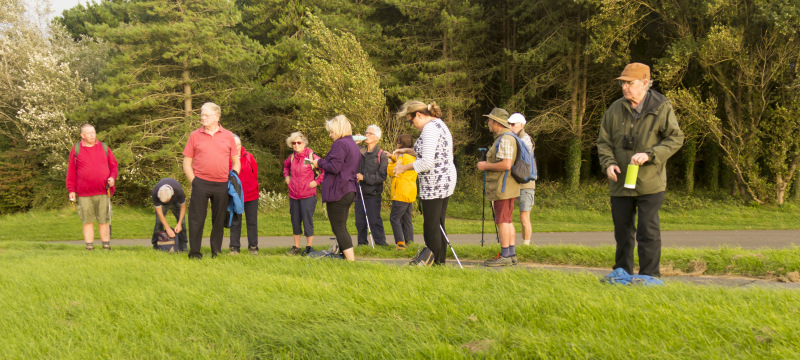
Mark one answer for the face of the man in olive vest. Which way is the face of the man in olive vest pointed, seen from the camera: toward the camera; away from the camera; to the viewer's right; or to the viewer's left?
to the viewer's left

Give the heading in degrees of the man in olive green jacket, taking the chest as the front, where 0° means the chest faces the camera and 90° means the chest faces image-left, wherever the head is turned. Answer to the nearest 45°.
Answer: approximately 45°

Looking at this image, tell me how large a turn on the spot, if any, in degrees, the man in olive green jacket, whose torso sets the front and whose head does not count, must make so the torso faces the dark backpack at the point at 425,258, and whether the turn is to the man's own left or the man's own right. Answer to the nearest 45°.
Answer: approximately 45° to the man's own right

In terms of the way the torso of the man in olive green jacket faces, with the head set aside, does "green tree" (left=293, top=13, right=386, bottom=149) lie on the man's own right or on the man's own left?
on the man's own right

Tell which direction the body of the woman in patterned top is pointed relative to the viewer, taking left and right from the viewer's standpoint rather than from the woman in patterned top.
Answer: facing to the left of the viewer

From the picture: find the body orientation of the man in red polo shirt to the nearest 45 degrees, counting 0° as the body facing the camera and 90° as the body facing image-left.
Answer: approximately 0°

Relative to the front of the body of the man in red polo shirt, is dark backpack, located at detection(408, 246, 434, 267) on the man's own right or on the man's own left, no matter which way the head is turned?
on the man's own left

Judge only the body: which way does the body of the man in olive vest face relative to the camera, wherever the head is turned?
to the viewer's left

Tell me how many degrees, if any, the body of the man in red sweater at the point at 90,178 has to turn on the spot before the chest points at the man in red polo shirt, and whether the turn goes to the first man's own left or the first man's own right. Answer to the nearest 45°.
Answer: approximately 45° to the first man's own left
